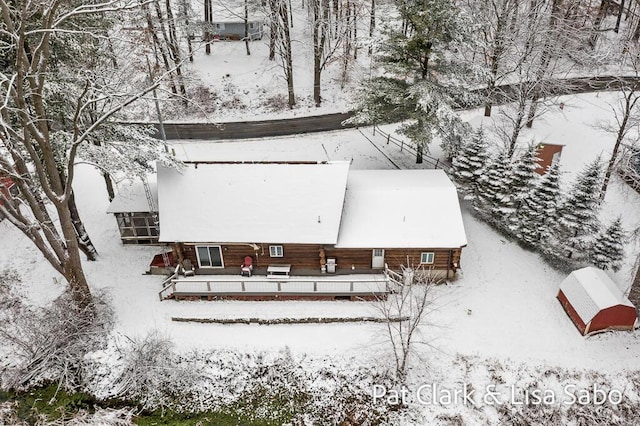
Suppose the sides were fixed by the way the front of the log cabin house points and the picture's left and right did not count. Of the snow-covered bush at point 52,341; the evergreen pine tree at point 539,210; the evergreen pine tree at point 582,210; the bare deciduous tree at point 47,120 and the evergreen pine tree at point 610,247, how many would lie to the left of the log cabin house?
3

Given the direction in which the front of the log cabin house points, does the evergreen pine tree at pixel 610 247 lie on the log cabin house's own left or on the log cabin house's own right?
on the log cabin house's own left

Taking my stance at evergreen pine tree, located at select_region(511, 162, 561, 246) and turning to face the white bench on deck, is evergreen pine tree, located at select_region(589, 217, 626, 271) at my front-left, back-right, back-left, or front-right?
back-left

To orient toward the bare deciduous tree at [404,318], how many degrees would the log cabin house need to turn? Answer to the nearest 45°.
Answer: approximately 45° to its left

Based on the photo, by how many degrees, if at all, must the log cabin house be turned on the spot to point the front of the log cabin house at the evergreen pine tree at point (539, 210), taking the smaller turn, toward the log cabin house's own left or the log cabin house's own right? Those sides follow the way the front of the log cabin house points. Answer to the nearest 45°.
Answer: approximately 90° to the log cabin house's own left

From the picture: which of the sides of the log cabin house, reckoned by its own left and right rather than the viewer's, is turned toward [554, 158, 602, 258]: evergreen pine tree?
left

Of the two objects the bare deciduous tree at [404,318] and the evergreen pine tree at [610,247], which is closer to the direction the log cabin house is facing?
the bare deciduous tree

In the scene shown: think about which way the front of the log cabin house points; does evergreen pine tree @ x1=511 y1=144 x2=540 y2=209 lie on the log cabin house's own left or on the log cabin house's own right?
on the log cabin house's own left

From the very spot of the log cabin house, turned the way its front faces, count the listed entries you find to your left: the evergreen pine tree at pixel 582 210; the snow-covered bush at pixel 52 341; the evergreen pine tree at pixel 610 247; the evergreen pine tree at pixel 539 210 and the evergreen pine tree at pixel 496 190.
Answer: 4

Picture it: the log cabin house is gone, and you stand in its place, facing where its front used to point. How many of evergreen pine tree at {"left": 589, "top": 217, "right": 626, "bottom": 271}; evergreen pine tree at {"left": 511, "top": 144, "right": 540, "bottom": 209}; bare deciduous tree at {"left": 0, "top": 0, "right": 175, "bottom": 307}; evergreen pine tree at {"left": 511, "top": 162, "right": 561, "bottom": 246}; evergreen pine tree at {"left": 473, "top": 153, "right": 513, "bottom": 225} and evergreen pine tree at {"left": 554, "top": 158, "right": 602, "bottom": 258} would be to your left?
5

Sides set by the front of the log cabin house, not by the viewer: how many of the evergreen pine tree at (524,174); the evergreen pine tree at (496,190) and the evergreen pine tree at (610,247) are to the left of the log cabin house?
3

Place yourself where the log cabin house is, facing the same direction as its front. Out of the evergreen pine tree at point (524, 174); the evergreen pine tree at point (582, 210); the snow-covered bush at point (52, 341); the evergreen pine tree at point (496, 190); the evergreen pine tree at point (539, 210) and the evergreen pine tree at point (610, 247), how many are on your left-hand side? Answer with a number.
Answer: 5

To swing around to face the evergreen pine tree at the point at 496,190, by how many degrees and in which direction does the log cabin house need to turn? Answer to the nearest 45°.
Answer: approximately 90° to its left

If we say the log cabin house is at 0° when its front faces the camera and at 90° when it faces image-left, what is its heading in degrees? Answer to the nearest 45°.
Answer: approximately 0°
